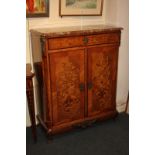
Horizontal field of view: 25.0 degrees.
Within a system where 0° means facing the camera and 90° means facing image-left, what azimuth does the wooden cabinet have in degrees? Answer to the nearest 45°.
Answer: approximately 315°
